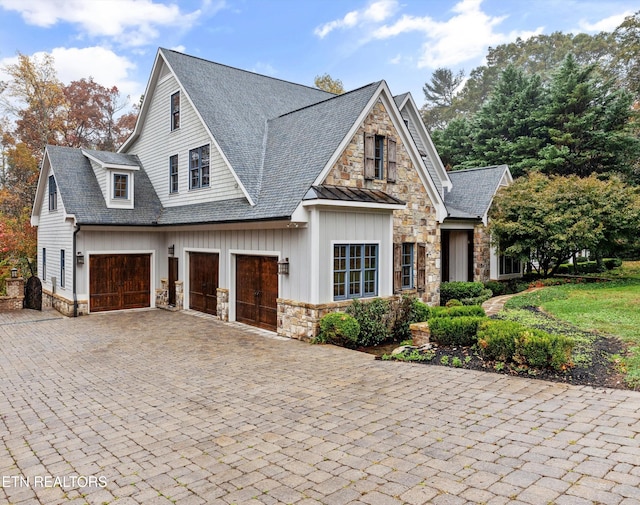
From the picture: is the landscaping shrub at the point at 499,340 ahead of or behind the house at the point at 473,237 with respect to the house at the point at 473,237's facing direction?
ahead

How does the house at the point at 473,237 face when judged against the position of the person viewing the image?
facing the viewer and to the right of the viewer

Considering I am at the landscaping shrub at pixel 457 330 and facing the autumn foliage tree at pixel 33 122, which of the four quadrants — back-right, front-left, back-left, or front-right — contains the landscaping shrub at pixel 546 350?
back-left

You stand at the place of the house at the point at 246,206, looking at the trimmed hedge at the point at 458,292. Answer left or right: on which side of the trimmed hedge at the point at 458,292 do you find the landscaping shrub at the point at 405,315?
right
